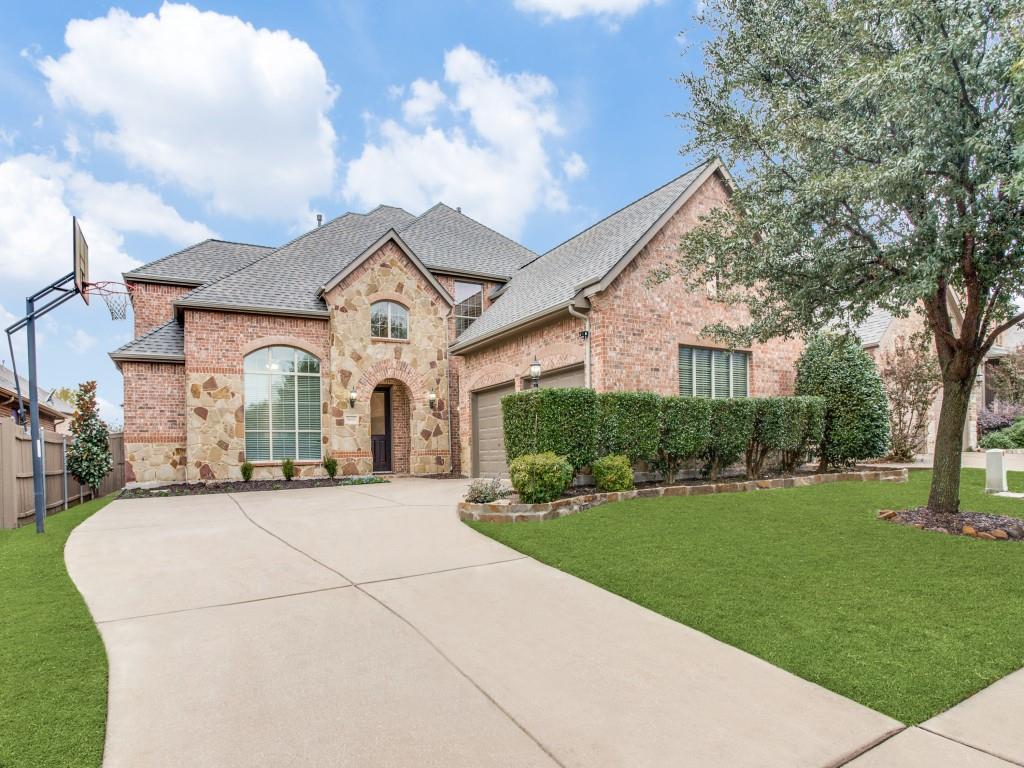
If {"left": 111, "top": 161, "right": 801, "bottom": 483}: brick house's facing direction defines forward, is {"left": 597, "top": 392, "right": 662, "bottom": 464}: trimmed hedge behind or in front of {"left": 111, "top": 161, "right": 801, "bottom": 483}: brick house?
in front

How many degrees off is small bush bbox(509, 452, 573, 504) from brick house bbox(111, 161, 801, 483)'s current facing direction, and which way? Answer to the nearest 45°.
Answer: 0° — it already faces it

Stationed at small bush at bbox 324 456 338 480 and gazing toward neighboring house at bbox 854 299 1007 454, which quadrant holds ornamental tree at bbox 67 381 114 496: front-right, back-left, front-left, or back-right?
back-right

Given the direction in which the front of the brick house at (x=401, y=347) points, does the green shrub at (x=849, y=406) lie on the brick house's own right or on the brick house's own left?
on the brick house's own left

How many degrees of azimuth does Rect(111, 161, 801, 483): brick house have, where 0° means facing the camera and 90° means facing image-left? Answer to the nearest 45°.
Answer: approximately 0°

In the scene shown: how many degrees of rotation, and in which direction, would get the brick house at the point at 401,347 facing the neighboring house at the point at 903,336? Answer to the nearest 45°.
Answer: approximately 90° to its left

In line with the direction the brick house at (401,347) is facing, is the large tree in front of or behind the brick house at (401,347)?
in front

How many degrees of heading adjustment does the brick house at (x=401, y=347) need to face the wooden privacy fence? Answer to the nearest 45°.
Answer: approximately 45° to its right
